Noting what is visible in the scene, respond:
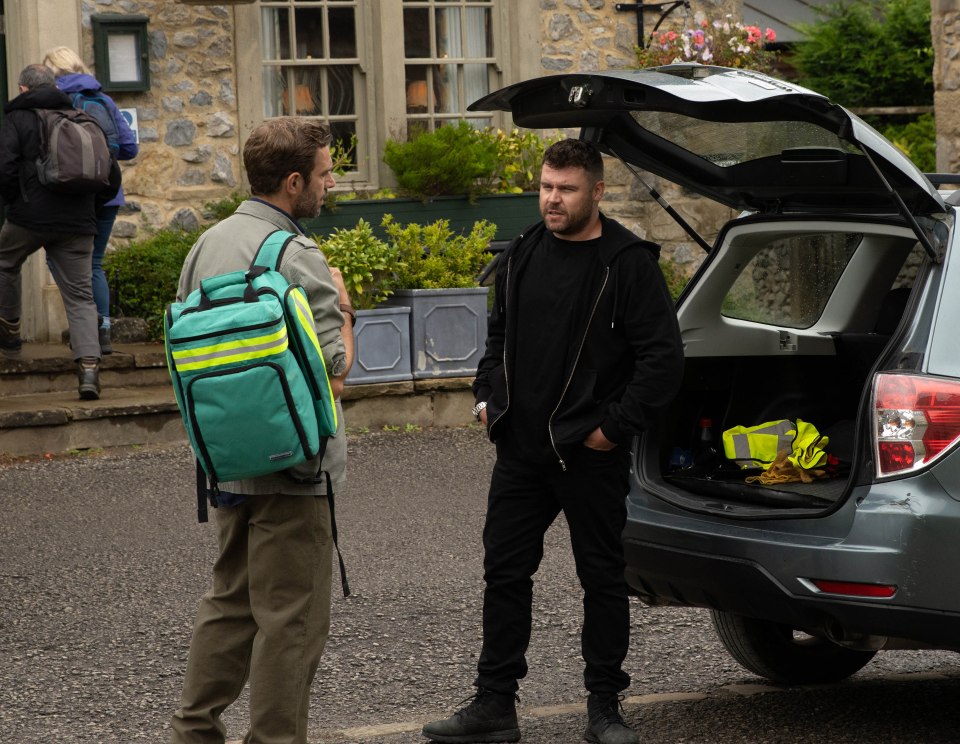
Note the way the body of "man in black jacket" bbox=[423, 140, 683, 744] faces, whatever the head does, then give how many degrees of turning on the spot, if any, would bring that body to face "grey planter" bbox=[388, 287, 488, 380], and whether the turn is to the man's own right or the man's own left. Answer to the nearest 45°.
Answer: approximately 135° to the man's own right

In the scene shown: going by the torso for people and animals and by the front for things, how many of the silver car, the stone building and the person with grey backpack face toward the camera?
1

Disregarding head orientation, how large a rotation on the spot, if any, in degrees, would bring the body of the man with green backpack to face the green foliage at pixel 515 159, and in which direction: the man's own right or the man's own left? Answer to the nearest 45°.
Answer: approximately 45° to the man's own left

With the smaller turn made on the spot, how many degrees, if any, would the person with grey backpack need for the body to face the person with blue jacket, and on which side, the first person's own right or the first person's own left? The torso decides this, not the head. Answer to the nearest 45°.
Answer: approximately 90° to the first person's own right

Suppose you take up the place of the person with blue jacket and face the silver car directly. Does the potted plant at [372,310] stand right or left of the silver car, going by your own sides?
left

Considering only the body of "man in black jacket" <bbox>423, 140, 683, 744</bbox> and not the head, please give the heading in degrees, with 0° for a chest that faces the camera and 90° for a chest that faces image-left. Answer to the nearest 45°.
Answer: approximately 45°

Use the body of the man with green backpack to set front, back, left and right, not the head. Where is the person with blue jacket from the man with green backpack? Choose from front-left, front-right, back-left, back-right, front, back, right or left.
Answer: front-left

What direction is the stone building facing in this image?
toward the camera

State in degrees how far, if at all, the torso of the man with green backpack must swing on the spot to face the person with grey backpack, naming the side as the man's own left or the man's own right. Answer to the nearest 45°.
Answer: approximately 45° to the man's own left

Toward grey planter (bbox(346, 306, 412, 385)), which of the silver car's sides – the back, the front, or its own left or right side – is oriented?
left

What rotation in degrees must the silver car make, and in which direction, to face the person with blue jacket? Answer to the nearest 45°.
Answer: approximately 90° to its left

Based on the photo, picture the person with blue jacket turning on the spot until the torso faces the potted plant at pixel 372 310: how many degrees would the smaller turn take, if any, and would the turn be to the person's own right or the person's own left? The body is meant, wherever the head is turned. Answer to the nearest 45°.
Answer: approximately 135° to the person's own right

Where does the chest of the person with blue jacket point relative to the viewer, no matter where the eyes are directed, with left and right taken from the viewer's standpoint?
facing away from the viewer and to the left of the viewer

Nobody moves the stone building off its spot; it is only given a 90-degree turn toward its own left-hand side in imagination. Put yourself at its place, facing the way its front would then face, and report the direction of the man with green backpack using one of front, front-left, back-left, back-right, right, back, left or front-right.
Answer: right

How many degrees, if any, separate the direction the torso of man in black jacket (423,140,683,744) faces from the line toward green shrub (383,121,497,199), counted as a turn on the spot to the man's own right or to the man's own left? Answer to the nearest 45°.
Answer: approximately 135° to the man's own right

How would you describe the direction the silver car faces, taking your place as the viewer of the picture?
facing away from the viewer and to the right of the viewer
